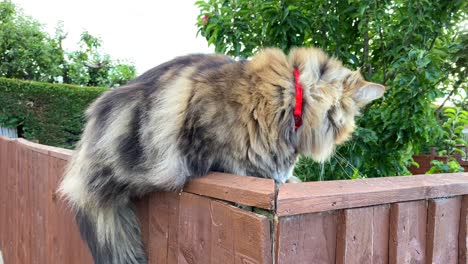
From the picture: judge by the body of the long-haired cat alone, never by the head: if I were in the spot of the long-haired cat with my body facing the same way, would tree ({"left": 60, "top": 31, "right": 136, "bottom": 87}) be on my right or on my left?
on my left

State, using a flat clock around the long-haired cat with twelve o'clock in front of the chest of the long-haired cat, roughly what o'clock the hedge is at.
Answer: The hedge is roughly at 8 o'clock from the long-haired cat.

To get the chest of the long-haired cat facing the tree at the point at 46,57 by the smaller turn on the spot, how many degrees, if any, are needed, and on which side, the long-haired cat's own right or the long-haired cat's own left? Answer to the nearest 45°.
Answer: approximately 135° to the long-haired cat's own left

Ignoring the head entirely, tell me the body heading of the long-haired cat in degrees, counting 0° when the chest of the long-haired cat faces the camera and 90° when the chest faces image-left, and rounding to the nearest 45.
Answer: approximately 270°

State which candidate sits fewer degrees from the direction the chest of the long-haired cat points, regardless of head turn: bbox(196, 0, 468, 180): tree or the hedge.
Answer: the tree
